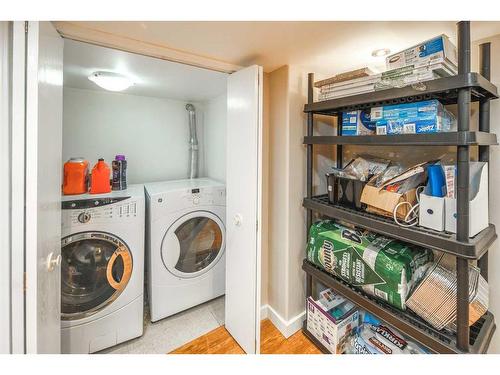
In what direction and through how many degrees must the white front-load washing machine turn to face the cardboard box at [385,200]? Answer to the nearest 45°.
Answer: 0° — it already faces it

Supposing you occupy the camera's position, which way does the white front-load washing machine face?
facing the viewer and to the right of the viewer

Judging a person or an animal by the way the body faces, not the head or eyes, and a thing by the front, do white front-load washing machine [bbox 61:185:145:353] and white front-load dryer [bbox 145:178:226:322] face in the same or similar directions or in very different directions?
same or similar directions

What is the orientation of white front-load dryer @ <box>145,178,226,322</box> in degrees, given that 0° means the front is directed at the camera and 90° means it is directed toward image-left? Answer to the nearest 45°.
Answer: approximately 315°

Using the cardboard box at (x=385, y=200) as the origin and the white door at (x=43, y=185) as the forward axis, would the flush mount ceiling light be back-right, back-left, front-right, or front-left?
front-right

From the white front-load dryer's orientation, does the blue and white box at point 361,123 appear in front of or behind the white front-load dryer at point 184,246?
in front

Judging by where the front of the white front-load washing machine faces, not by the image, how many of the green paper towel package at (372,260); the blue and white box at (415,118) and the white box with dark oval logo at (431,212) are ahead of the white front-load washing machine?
3

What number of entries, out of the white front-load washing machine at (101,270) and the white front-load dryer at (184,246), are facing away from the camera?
0
